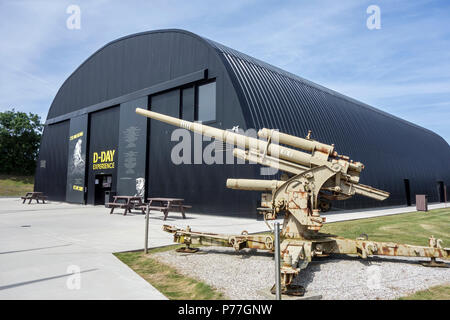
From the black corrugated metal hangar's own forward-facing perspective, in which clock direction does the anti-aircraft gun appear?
The anti-aircraft gun is roughly at 10 o'clock from the black corrugated metal hangar.

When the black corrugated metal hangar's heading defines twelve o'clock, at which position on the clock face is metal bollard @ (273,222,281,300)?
The metal bollard is roughly at 10 o'clock from the black corrugated metal hangar.

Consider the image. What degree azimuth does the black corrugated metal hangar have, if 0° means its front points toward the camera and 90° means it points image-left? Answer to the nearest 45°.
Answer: approximately 45°

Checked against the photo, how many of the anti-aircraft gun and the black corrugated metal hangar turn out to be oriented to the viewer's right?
0

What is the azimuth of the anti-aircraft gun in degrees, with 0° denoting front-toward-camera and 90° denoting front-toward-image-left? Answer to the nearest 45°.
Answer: approximately 90°

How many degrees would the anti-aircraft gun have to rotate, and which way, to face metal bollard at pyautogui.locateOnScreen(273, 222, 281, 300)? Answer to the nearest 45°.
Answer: approximately 90° to its left
